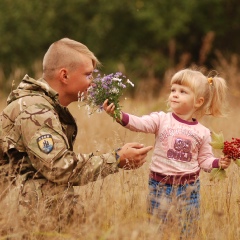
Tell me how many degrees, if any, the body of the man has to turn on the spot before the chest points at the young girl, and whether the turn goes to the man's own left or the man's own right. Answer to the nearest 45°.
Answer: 0° — they already face them

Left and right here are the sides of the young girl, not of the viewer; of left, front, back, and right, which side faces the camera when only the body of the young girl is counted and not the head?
front

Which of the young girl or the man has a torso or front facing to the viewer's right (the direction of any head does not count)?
the man

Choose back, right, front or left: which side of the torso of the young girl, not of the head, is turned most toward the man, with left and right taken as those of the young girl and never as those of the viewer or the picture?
right

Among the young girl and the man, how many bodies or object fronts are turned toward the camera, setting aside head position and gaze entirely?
1

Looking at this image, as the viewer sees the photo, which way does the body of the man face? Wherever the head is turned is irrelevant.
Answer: to the viewer's right

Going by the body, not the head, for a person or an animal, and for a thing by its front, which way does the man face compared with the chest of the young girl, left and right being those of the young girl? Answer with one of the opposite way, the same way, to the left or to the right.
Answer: to the left

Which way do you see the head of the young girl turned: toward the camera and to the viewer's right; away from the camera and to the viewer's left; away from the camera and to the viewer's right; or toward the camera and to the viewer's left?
toward the camera and to the viewer's left
